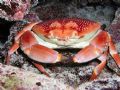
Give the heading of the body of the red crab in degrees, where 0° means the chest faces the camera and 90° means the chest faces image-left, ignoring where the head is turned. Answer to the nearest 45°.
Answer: approximately 0°
